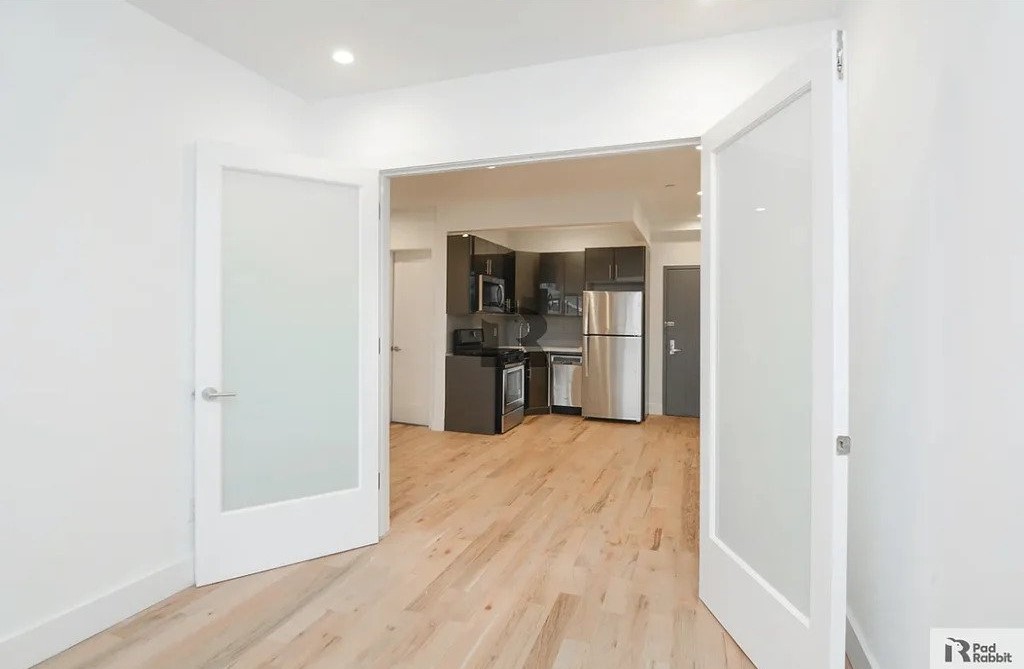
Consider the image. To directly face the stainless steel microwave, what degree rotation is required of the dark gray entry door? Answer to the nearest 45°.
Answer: approximately 45° to its right

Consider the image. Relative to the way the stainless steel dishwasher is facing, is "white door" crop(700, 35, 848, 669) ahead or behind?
ahead

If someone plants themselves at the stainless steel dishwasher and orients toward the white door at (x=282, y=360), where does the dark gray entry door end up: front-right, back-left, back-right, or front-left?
back-left

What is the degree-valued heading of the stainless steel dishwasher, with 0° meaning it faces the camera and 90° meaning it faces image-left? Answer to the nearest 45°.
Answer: approximately 0°

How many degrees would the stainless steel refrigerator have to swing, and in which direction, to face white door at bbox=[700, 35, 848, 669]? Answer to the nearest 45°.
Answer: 0° — it already faces it

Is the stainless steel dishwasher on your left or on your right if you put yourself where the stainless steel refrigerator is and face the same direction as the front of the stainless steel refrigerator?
on your right

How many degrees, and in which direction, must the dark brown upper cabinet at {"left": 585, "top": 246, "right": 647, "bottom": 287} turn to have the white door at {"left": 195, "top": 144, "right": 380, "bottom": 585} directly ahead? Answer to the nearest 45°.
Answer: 0° — it already faces it

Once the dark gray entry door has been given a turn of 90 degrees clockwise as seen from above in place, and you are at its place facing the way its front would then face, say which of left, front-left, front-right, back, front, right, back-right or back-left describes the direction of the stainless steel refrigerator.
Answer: front-left

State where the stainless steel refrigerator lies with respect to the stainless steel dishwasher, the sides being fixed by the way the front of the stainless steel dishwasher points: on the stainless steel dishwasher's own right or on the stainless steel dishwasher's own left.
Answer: on the stainless steel dishwasher's own left
